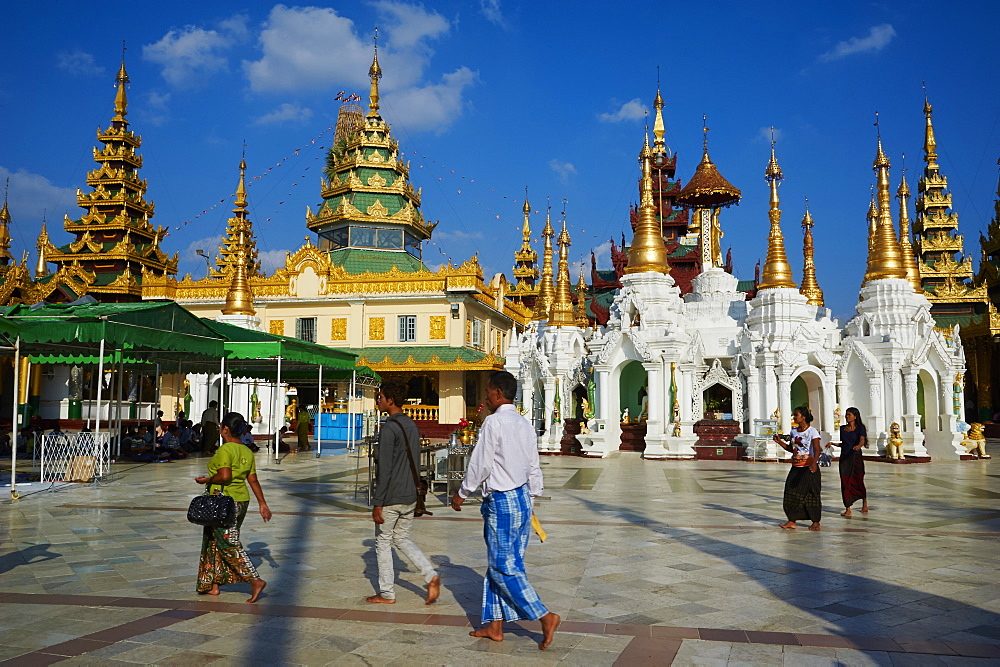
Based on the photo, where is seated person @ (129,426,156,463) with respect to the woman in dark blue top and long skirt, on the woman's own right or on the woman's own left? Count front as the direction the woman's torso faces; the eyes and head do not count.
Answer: on the woman's own right

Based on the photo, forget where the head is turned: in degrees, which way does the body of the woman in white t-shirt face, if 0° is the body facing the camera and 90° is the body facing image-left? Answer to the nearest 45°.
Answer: approximately 45°

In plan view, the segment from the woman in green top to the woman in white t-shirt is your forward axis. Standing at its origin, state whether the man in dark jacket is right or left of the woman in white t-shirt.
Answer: right

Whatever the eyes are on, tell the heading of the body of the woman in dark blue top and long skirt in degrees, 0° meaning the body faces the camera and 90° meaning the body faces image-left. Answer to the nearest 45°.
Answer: approximately 45°

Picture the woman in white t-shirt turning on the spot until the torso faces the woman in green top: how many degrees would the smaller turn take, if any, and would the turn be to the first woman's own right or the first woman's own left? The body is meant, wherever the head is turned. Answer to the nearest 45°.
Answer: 0° — they already face them

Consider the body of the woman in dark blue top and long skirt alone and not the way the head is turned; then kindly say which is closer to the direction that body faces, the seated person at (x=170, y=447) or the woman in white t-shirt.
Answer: the woman in white t-shirt

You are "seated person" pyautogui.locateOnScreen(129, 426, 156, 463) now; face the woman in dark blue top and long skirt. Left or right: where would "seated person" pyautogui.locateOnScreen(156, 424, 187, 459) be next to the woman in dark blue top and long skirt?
left
